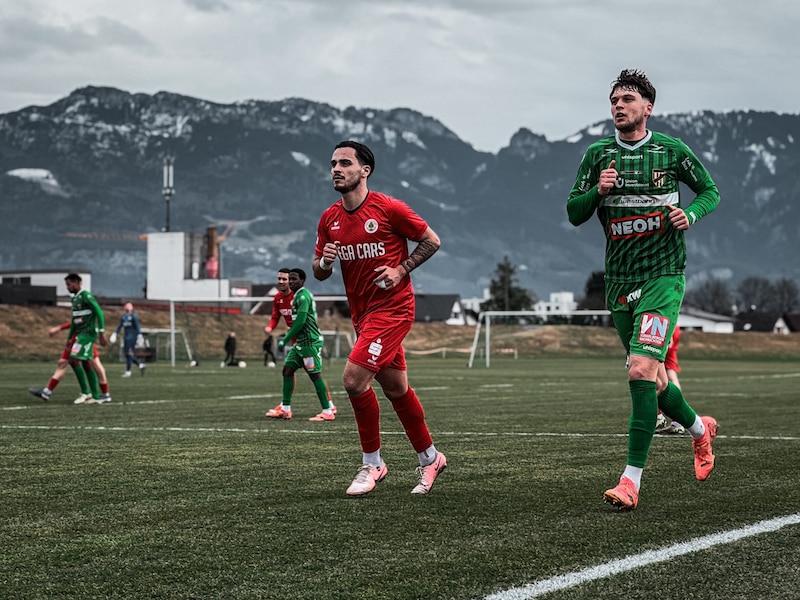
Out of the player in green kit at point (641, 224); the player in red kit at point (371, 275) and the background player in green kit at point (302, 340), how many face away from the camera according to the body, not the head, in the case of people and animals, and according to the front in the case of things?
0

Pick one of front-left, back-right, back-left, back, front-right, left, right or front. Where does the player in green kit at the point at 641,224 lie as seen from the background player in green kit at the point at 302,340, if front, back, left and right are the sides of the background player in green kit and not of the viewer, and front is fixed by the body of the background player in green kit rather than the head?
left

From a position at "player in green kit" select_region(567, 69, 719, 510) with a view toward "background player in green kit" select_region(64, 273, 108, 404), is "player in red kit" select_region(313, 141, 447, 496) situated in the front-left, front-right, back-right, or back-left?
front-left

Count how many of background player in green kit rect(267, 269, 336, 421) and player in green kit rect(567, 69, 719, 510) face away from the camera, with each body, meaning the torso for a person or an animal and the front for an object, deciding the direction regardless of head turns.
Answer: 0

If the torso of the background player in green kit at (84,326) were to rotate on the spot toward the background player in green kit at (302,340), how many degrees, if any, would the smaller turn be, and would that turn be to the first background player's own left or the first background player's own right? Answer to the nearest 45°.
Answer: approximately 90° to the first background player's own left

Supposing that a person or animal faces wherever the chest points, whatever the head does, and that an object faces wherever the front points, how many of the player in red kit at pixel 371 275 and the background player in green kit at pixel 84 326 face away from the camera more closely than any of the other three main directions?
0

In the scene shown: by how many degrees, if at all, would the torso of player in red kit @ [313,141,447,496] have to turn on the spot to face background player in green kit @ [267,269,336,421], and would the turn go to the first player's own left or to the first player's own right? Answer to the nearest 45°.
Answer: approximately 135° to the first player's own right

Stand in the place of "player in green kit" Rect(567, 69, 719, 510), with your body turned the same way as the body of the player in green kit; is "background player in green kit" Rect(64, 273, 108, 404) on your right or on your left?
on your right

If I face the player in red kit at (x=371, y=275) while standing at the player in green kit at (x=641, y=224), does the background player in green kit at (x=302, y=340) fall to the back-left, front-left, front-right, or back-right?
front-right

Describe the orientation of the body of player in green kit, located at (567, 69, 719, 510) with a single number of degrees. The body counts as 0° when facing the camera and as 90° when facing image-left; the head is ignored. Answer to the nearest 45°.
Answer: approximately 45°

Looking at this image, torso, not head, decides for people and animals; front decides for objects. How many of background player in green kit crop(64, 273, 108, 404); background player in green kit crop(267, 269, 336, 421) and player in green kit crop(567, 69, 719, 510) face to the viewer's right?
0

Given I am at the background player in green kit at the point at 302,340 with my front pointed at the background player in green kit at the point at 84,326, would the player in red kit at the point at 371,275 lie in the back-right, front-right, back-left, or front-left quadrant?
back-left
